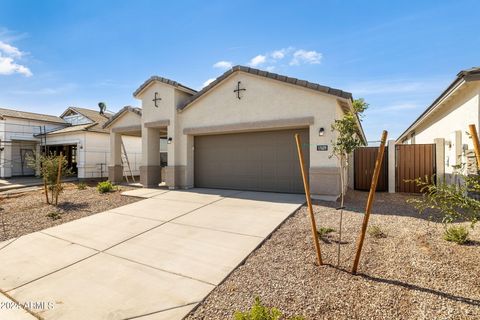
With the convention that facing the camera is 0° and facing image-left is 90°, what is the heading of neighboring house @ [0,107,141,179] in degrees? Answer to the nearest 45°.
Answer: approximately 45°

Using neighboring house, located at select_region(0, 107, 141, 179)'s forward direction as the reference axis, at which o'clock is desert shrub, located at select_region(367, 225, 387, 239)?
The desert shrub is roughly at 10 o'clock from the neighboring house.

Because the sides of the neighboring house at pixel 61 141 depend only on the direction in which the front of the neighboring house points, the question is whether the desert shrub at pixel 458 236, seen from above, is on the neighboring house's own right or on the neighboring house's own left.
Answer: on the neighboring house's own left

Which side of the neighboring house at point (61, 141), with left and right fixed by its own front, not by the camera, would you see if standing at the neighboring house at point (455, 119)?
left

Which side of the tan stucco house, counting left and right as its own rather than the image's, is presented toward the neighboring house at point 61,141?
right
